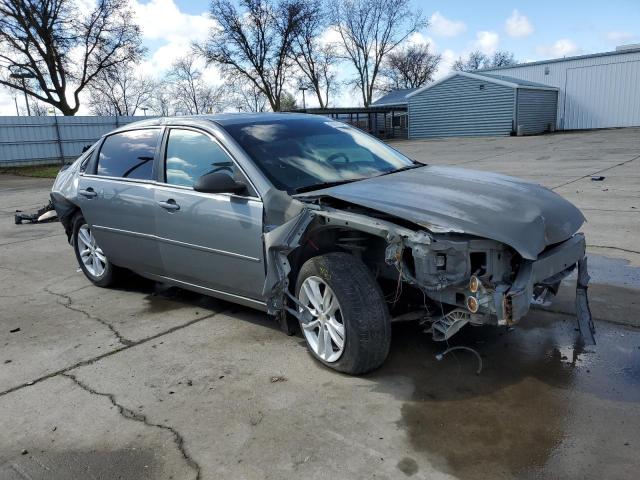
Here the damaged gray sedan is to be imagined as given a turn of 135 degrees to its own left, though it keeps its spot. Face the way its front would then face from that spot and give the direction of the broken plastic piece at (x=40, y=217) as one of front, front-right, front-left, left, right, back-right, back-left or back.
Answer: front-left

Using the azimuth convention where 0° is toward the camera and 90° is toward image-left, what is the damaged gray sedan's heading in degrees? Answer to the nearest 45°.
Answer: approximately 315°

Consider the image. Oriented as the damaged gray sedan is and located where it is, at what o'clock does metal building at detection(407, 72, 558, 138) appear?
The metal building is roughly at 8 o'clock from the damaged gray sedan.
